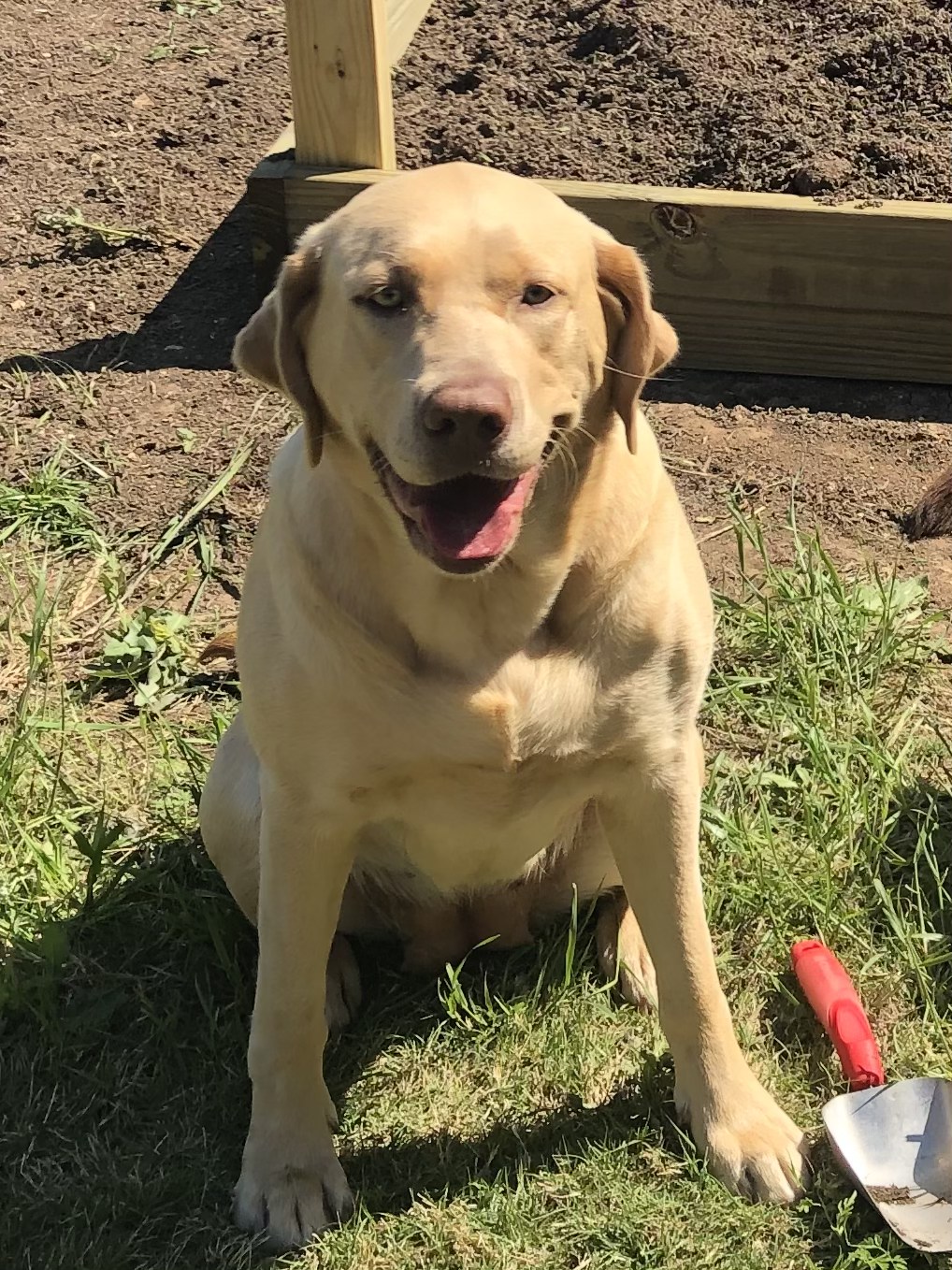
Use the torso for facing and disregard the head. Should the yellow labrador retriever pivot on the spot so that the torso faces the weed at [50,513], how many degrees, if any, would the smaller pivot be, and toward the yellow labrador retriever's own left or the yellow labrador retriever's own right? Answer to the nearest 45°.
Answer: approximately 135° to the yellow labrador retriever's own right

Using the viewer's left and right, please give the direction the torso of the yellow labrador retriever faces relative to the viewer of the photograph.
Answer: facing the viewer

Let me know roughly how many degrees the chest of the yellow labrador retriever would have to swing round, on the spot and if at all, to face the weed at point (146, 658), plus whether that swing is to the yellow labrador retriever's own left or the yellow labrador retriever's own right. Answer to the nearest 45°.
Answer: approximately 135° to the yellow labrador retriever's own right

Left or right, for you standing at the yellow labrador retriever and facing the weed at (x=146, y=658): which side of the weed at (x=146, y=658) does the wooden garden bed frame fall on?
right

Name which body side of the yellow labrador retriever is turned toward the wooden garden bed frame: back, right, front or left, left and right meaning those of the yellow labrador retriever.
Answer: back

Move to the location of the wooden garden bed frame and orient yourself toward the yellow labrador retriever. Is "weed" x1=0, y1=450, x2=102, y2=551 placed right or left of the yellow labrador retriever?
right
